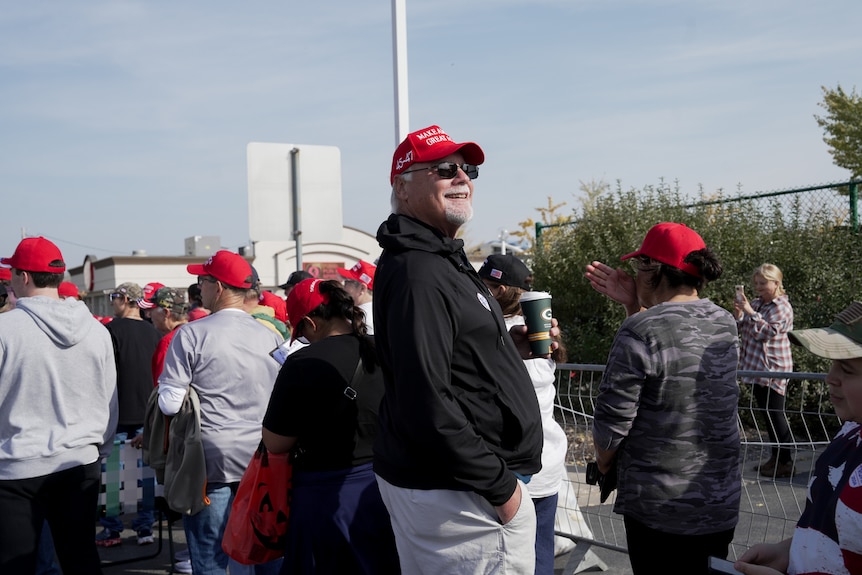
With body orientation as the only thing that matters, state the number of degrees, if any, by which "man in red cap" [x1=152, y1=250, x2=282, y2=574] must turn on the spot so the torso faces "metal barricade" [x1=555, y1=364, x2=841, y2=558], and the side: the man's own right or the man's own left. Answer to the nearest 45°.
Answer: approximately 135° to the man's own right

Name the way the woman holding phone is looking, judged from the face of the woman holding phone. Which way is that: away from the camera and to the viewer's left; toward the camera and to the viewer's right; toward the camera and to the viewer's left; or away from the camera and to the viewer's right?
toward the camera and to the viewer's left

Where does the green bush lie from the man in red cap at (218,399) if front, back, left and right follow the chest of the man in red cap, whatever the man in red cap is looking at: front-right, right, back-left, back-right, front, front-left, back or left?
right

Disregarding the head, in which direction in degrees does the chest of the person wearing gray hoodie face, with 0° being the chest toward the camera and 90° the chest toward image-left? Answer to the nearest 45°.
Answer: approximately 135°

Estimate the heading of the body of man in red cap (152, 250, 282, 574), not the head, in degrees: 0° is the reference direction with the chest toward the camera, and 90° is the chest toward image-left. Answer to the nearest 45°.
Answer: approximately 135°

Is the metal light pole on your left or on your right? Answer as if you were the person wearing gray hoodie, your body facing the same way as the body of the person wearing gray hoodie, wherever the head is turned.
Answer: on your right

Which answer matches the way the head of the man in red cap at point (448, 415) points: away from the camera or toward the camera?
toward the camera

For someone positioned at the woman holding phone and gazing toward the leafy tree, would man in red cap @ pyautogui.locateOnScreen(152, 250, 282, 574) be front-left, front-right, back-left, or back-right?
back-left

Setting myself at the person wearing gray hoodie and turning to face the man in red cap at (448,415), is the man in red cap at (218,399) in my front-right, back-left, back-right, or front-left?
front-left
